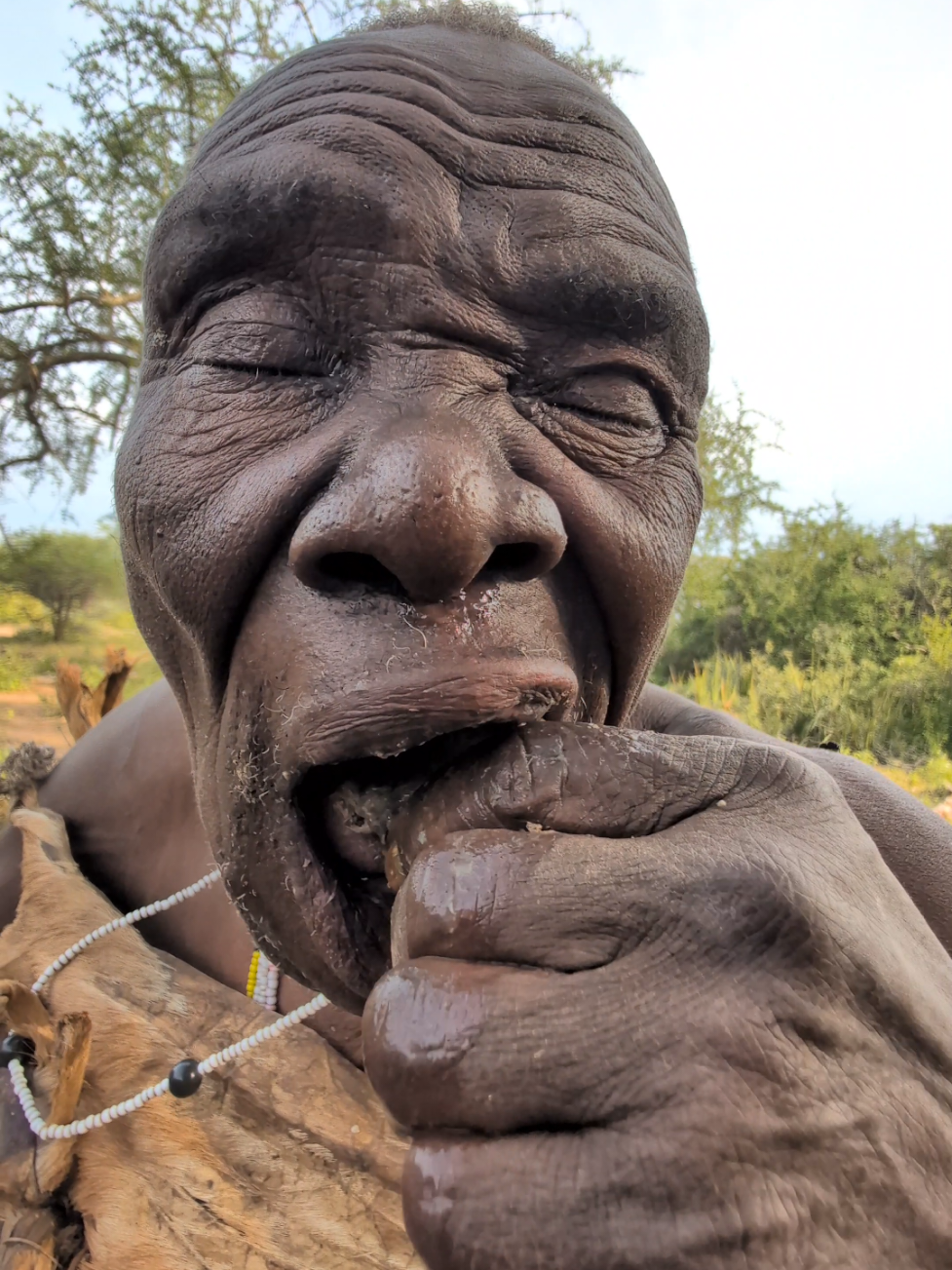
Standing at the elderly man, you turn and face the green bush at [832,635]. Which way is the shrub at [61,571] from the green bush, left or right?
left

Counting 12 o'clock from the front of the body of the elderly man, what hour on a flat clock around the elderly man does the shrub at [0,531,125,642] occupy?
The shrub is roughly at 5 o'clock from the elderly man.

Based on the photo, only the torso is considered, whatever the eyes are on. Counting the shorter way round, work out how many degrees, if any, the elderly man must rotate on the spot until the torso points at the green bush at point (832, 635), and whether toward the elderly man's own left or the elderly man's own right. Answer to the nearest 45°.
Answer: approximately 180°

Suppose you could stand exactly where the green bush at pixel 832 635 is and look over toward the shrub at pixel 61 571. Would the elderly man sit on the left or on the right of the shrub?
left

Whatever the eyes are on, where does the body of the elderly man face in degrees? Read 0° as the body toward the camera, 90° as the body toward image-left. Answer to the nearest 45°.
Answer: approximately 0°
